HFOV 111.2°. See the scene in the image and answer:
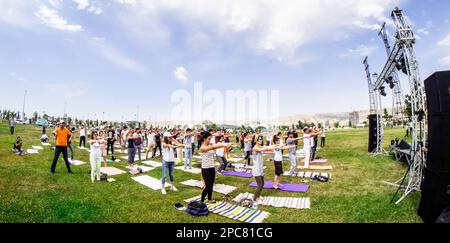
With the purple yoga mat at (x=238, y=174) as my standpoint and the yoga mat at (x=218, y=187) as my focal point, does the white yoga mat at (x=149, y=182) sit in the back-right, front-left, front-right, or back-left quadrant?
front-right

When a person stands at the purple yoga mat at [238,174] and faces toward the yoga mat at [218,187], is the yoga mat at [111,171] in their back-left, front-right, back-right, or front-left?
front-right

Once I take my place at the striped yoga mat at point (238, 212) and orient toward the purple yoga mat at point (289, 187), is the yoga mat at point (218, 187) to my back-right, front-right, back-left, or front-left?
front-left

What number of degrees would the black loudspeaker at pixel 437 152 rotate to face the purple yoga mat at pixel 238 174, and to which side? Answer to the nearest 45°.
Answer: approximately 45° to its right

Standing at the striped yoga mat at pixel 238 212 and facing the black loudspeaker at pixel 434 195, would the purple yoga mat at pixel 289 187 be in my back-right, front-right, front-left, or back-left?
front-left

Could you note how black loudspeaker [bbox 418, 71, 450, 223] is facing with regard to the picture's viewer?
facing the viewer and to the left of the viewer

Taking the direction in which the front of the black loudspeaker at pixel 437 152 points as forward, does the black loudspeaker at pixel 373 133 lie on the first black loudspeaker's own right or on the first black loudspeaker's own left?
on the first black loudspeaker's own right

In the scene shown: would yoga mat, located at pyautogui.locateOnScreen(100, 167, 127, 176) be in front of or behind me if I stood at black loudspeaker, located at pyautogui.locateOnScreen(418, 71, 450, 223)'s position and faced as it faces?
in front

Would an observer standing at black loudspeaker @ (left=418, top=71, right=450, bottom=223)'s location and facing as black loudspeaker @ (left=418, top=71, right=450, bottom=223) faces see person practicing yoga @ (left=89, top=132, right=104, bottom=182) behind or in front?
in front
